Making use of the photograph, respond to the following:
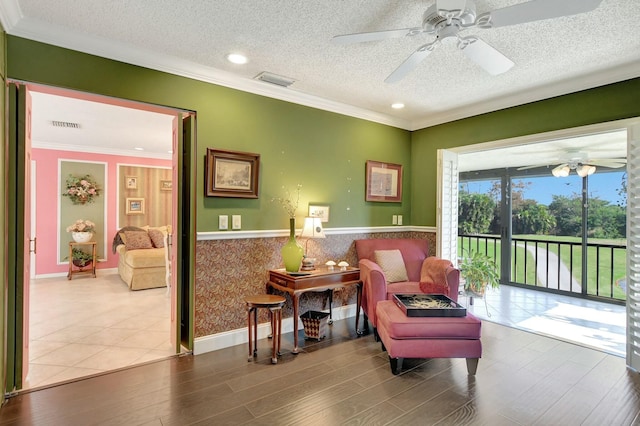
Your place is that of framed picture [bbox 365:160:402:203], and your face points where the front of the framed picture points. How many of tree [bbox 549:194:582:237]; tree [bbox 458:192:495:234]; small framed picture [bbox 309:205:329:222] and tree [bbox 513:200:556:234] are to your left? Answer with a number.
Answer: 3

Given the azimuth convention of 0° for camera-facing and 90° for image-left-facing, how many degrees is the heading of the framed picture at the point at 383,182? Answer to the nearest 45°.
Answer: approximately 315°

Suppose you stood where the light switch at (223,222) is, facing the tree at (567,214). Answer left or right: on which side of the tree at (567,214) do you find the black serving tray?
right

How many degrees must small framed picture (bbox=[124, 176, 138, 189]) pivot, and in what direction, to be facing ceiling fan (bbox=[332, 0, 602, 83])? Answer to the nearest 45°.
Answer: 0° — it already faces it

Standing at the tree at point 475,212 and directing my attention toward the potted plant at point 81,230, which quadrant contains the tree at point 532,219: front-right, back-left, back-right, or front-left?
back-left

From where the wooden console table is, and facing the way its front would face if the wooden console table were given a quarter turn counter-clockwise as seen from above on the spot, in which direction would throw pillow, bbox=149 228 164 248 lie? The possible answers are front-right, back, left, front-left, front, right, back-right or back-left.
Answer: left

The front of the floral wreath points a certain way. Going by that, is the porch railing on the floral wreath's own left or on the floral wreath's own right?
on the floral wreath's own left

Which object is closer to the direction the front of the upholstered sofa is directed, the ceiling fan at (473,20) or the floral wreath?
the ceiling fan

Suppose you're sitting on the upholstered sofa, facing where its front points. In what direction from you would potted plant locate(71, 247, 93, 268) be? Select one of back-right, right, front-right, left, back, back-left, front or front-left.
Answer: back-right

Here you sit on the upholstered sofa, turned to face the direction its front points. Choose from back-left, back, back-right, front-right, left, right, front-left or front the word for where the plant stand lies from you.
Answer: back-right
